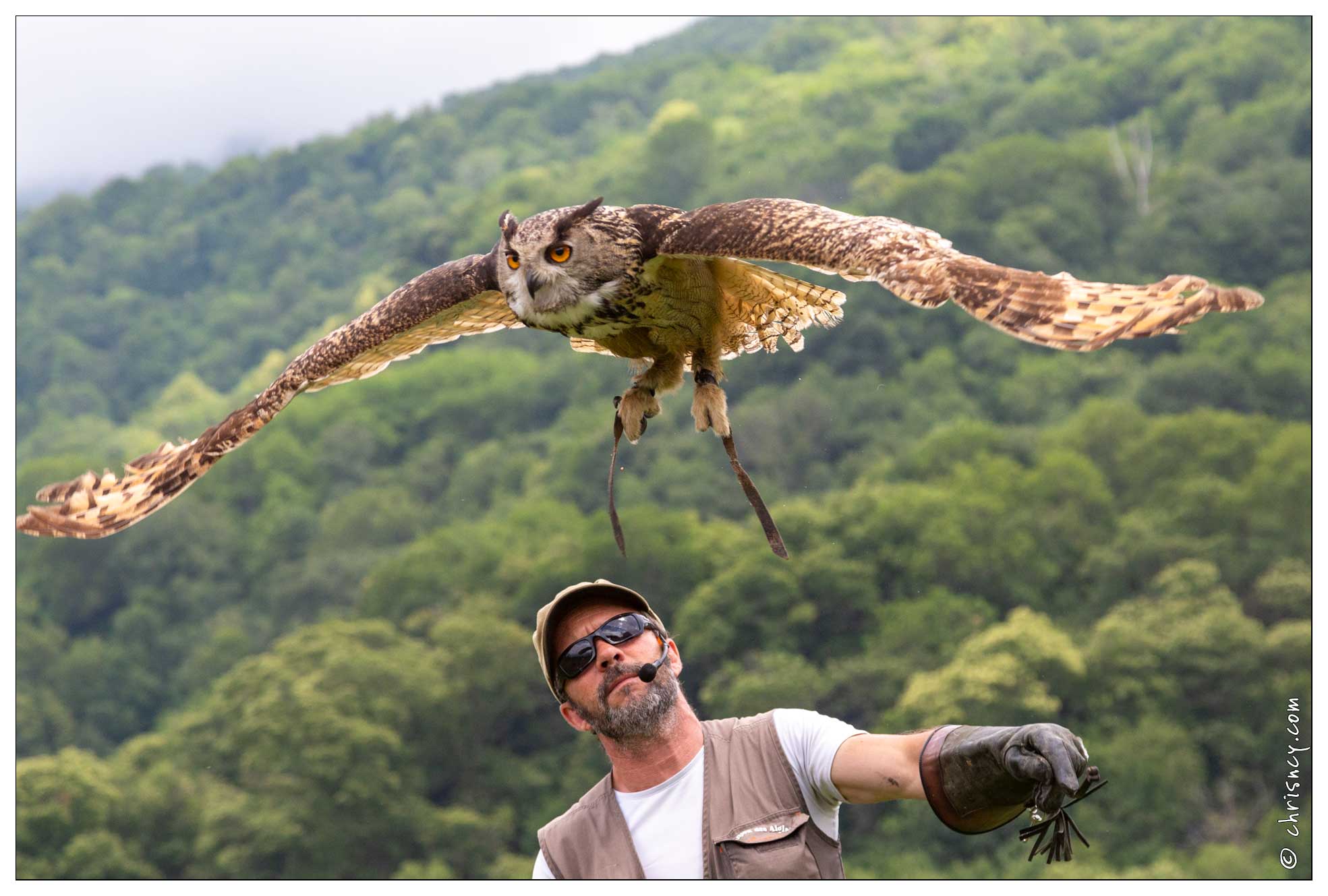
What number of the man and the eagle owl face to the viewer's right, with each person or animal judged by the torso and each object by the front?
0

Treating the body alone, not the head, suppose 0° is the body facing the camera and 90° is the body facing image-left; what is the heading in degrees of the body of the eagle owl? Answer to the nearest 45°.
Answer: approximately 45°

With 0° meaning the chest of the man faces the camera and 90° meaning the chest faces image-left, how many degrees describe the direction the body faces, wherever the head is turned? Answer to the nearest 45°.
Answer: approximately 0°
